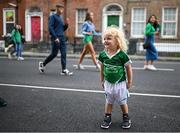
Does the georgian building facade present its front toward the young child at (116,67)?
yes

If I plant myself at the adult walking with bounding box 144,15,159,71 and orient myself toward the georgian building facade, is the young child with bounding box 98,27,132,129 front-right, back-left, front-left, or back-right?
back-left

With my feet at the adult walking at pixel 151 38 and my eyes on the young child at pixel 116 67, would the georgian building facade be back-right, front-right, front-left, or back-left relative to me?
back-right

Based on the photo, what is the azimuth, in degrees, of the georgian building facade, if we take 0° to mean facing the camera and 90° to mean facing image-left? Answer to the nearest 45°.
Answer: approximately 0°

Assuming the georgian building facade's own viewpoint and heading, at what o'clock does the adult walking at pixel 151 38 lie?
The adult walking is roughly at 12 o'clock from the georgian building facade.
